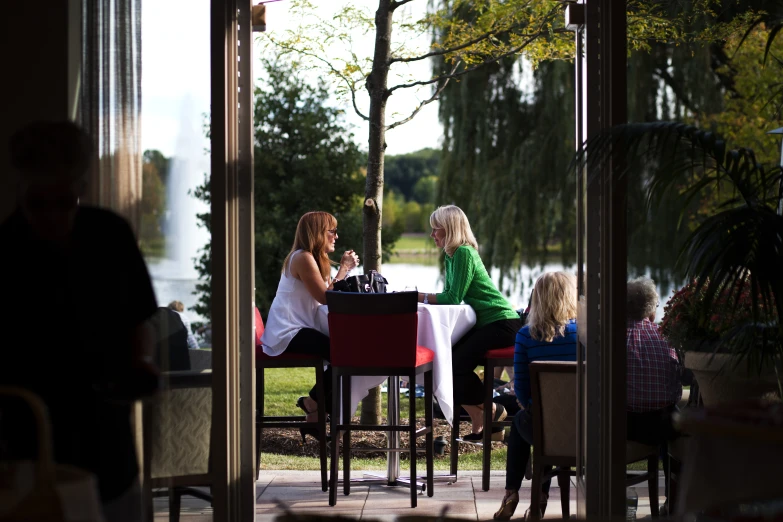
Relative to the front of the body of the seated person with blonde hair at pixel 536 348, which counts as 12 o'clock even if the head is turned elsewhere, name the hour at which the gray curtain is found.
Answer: The gray curtain is roughly at 9 o'clock from the seated person with blonde hair.

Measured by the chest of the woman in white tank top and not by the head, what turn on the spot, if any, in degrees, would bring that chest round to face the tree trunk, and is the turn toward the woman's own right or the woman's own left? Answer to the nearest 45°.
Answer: approximately 45° to the woman's own left

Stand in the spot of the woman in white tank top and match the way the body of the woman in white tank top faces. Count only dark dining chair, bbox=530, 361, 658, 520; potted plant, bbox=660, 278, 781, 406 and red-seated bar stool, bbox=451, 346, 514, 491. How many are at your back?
0

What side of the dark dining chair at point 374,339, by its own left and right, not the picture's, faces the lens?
back

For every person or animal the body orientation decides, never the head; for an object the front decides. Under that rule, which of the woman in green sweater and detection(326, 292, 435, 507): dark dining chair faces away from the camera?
the dark dining chair

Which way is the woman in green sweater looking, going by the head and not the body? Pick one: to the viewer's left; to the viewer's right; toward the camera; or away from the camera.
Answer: to the viewer's left

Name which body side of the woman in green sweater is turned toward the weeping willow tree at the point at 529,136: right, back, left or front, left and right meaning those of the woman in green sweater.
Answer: right

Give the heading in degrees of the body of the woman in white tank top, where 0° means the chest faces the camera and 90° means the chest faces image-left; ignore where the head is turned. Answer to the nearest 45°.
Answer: approximately 270°

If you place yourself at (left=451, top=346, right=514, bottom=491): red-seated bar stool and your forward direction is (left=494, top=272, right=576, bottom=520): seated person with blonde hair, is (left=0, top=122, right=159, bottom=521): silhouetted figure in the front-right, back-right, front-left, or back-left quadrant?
front-right

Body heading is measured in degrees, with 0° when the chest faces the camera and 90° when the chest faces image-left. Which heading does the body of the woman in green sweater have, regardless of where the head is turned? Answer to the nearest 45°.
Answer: approximately 90°

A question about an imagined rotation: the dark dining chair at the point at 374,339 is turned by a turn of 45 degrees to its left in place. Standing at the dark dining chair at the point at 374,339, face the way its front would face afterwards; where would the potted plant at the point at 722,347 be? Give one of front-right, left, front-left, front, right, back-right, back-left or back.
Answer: back

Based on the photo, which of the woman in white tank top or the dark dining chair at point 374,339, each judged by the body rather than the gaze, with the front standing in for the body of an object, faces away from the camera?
the dark dining chair

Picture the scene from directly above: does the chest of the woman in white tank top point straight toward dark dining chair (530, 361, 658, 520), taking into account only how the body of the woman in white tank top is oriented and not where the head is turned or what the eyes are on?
no

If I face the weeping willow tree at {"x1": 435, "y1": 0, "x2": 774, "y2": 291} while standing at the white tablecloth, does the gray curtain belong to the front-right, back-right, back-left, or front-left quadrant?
back-left

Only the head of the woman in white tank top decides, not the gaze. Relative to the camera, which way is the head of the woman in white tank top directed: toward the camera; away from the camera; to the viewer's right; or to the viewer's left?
to the viewer's right
